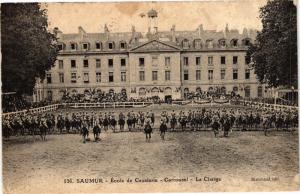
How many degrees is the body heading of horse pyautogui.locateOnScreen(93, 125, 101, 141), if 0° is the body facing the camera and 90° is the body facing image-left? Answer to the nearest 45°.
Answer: approximately 0°

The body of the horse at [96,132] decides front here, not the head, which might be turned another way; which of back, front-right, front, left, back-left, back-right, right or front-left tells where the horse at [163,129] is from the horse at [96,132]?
left
